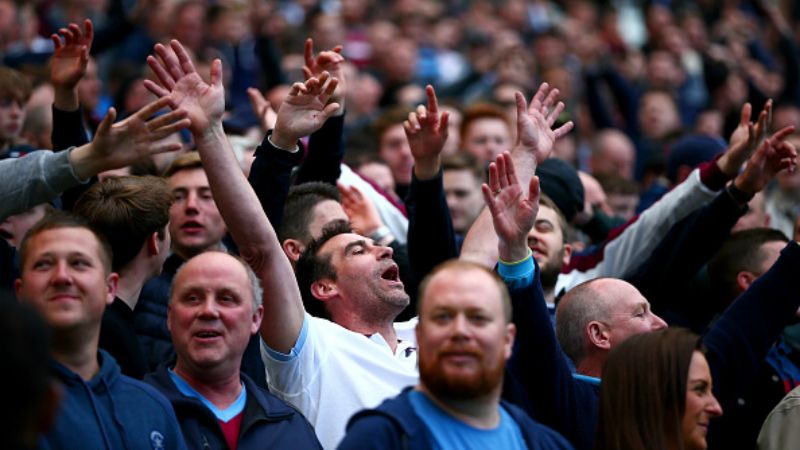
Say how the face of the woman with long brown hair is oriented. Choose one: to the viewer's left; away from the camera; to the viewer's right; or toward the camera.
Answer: to the viewer's right

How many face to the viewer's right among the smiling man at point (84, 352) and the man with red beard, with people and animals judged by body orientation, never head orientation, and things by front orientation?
0

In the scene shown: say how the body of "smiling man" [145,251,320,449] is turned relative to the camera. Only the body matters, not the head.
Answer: toward the camera

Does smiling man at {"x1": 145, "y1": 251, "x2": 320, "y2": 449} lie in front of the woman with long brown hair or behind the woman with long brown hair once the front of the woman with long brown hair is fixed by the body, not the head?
behind

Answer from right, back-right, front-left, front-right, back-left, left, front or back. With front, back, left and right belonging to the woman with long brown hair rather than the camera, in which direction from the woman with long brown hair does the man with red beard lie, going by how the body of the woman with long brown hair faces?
back-right

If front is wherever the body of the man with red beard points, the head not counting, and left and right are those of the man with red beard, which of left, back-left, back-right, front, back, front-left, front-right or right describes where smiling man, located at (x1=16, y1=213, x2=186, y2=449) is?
right

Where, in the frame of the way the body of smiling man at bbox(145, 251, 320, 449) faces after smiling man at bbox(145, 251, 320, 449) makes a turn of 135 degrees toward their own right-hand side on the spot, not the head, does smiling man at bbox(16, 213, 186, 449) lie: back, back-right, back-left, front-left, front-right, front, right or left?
left
